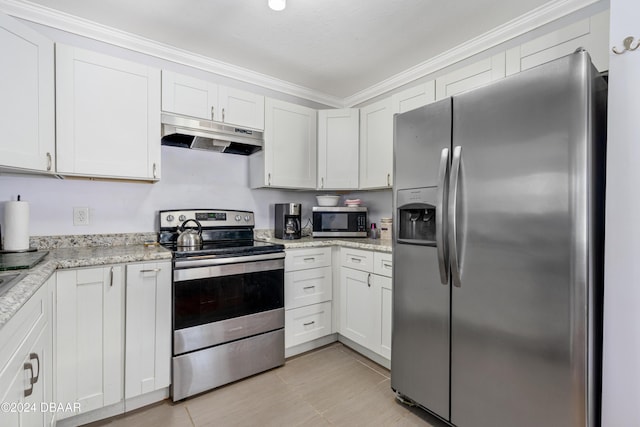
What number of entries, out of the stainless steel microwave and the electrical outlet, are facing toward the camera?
2

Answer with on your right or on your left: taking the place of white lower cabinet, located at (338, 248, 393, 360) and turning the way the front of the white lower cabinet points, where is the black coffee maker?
on your right

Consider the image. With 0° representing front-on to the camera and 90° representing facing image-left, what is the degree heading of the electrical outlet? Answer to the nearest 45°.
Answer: approximately 0°

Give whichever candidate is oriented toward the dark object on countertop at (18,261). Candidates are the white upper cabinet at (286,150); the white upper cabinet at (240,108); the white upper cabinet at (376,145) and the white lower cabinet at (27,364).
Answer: the white upper cabinet at (376,145)

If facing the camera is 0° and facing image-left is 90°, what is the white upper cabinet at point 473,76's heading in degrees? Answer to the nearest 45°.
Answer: approximately 45°

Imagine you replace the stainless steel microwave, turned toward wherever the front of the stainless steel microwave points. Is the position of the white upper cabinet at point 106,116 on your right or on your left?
on your right

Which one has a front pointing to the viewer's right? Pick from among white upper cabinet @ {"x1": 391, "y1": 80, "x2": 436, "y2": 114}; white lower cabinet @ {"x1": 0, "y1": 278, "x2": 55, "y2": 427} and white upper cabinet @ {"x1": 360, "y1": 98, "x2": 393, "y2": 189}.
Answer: the white lower cabinet

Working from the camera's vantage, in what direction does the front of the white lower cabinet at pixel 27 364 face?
facing to the right of the viewer

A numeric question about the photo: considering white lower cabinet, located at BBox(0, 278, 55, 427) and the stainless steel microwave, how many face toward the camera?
1
